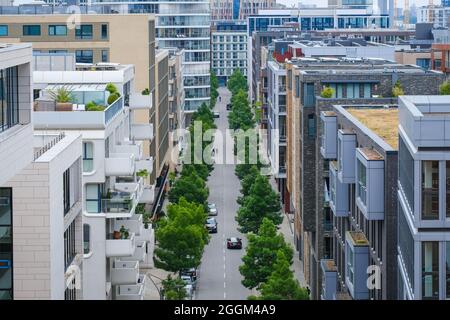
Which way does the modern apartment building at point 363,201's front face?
to the viewer's left

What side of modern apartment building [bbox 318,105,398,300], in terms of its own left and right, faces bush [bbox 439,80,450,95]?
right

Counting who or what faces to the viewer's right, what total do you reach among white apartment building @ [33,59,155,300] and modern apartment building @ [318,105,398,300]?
1

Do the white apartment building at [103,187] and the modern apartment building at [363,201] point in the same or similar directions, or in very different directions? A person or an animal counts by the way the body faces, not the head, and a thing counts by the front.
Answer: very different directions

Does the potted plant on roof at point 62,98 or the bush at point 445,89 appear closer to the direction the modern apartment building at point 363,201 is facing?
the potted plant on roof

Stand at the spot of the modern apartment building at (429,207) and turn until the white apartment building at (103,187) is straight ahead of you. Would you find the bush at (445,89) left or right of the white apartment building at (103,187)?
right

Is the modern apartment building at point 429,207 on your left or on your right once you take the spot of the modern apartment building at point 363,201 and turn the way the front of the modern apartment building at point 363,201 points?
on your left

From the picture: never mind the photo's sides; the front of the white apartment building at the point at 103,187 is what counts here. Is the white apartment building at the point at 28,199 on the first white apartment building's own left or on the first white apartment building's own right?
on the first white apartment building's own right

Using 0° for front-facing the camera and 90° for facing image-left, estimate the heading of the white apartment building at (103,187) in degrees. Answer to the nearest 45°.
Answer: approximately 270°

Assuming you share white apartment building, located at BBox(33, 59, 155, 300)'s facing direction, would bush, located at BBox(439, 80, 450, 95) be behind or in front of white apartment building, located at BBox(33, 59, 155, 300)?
in front

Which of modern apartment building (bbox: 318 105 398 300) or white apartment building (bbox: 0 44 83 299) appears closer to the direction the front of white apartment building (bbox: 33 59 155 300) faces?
the modern apartment building

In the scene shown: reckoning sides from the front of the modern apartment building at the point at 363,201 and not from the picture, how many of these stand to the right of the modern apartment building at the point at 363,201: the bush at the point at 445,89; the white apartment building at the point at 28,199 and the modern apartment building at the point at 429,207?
1

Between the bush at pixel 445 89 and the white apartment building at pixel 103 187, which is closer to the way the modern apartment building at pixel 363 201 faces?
the white apartment building

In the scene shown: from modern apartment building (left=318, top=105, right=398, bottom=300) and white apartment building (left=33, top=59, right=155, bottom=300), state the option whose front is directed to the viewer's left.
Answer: the modern apartment building

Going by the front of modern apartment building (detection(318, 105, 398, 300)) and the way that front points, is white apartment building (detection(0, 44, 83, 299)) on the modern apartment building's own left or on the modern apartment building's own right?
on the modern apartment building's own left
